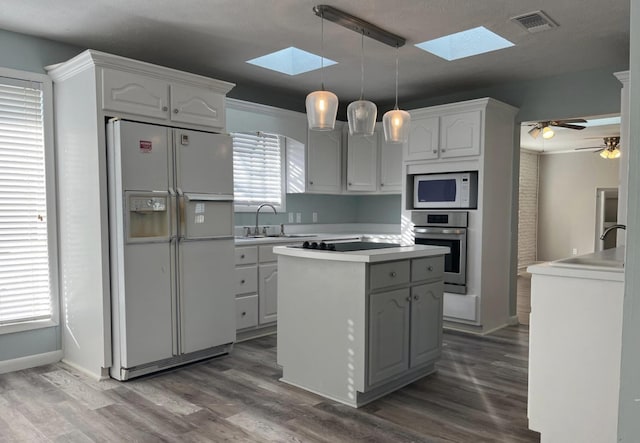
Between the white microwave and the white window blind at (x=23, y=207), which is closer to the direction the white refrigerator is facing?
the white microwave

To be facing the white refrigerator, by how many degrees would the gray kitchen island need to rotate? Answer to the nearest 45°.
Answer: approximately 135° to its right

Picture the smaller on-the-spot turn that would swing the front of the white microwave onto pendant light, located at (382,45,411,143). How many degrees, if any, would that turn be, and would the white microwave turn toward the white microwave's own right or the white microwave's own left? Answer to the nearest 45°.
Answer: approximately 45° to the white microwave's own left

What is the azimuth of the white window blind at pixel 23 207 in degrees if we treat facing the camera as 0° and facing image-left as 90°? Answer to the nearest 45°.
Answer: approximately 315°

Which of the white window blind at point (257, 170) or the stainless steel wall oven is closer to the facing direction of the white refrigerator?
the stainless steel wall oven
